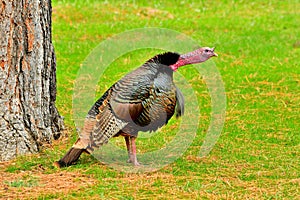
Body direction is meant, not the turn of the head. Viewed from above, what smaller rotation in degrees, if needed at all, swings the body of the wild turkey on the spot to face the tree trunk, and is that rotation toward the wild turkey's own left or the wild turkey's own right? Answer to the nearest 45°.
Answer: approximately 180°

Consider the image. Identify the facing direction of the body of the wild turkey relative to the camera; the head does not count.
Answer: to the viewer's right
